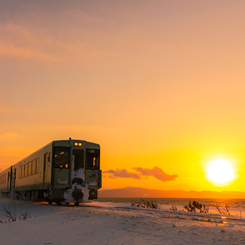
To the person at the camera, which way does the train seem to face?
facing the viewer and to the right of the viewer
